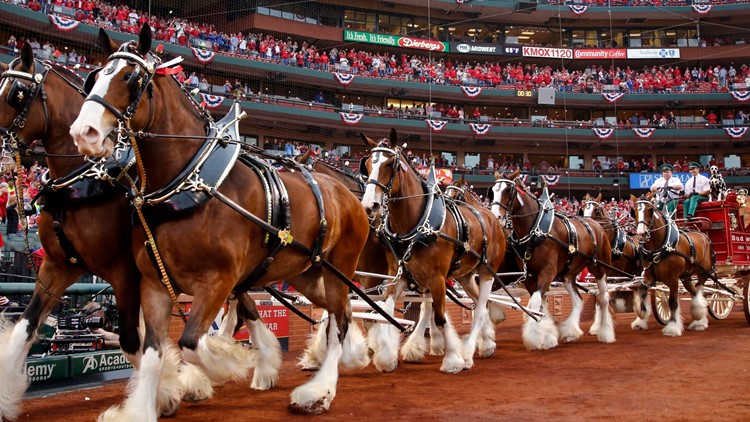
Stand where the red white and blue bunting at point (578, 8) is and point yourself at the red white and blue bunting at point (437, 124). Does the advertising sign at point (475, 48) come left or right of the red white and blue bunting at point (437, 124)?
right

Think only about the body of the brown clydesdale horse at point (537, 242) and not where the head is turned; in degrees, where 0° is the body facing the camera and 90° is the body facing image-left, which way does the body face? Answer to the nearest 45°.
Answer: approximately 45°

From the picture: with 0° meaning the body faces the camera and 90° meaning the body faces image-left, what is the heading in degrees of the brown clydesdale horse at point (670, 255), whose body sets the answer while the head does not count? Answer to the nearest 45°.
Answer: approximately 45°

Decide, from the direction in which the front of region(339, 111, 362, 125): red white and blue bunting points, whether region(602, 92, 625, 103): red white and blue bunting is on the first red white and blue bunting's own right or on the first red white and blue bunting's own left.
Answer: on the first red white and blue bunting's own left
